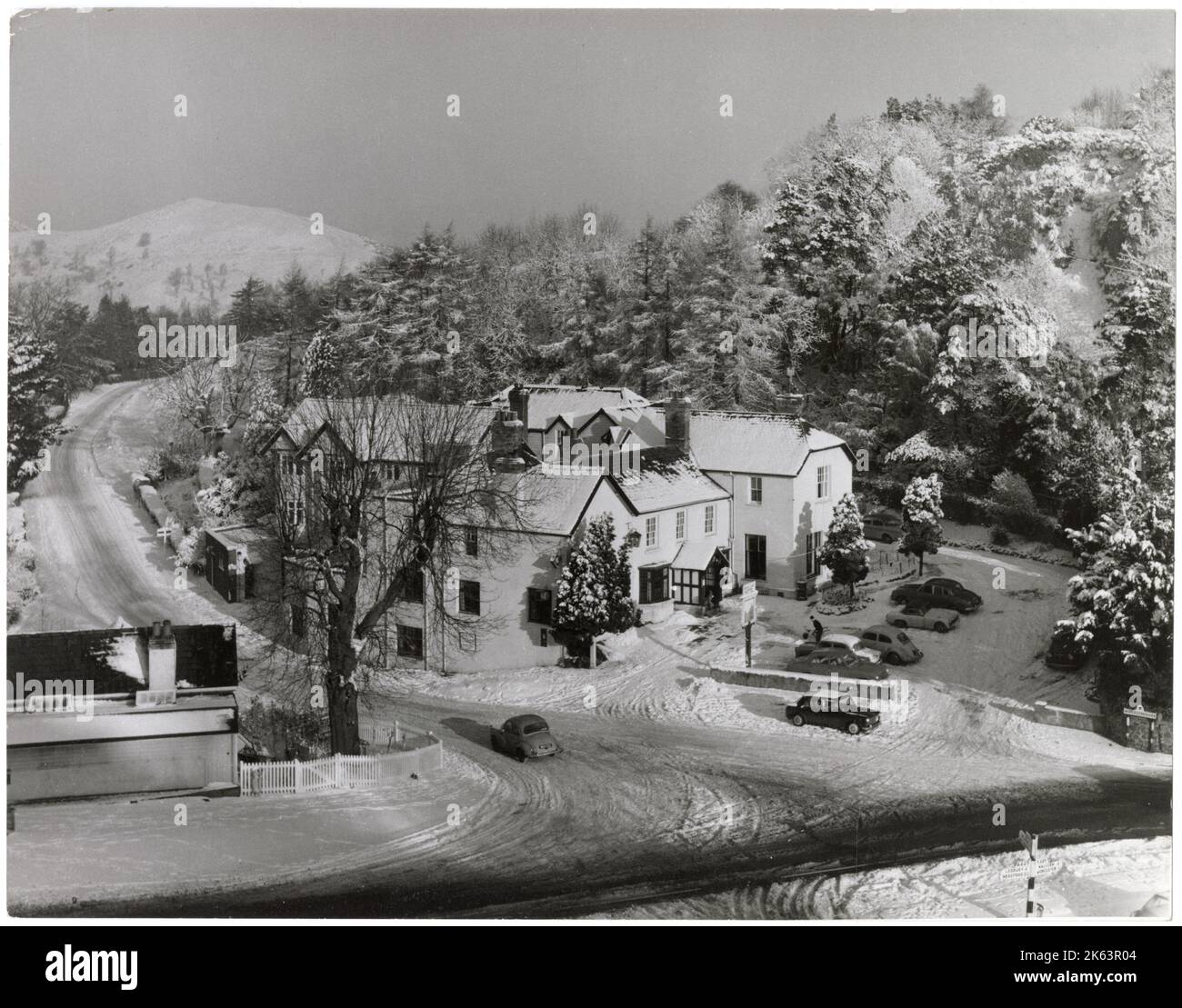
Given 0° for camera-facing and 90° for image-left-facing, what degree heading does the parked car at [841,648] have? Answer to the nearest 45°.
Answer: approximately 90°

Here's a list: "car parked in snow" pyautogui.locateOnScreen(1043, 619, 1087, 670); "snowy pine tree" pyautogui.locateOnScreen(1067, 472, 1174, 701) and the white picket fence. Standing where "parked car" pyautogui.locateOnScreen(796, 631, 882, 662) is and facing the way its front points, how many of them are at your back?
2

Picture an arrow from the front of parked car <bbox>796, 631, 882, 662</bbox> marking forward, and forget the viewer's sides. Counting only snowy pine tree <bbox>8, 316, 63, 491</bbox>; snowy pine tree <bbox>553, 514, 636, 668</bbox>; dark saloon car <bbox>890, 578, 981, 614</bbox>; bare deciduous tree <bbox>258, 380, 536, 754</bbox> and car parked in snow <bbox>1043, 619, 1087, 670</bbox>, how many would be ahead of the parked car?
3

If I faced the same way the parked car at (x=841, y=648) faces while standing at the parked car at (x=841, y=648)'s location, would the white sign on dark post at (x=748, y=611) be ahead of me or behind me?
ahead

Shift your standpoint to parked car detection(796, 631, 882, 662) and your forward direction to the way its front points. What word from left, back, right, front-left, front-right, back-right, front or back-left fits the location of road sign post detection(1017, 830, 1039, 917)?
back-left

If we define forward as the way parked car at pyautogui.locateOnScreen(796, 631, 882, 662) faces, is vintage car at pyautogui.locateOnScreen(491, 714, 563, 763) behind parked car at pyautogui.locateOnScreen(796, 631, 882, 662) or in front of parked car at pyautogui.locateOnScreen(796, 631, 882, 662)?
in front

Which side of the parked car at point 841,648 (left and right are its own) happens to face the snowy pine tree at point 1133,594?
back

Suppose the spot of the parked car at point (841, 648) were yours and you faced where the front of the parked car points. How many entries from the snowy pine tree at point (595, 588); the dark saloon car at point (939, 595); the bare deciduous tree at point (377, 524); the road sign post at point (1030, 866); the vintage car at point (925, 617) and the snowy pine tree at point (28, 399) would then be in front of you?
3

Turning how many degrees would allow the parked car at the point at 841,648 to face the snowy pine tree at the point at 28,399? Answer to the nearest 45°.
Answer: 0° — it already faces it

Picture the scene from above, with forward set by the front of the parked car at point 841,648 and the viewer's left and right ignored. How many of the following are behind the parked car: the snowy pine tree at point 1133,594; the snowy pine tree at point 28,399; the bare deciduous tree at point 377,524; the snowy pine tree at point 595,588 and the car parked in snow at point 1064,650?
2

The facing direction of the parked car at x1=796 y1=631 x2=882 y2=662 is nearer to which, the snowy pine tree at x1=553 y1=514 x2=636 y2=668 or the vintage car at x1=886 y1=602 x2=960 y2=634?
the snowy pine tree

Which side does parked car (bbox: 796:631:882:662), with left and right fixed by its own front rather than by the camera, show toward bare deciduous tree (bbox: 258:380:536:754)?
front

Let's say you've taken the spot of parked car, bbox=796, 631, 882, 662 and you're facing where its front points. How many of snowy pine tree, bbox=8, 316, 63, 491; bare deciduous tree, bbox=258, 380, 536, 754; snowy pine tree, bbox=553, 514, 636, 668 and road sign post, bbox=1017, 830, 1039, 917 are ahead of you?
3

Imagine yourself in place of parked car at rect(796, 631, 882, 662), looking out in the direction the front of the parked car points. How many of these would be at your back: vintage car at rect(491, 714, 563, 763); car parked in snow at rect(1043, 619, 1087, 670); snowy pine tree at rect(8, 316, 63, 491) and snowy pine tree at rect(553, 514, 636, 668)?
1

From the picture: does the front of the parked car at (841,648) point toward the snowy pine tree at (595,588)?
yes
